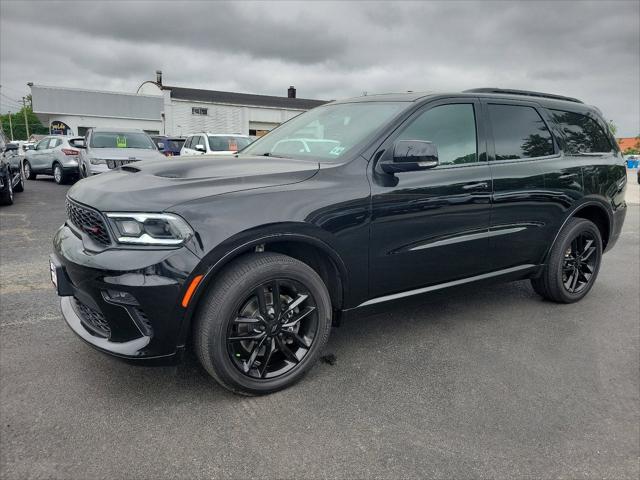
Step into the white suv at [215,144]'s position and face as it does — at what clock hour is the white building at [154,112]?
The white building is roughly at 7 o'clock from the white suv.

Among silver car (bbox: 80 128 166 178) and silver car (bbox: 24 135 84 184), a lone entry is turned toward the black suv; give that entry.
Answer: silver car (bbox: 80 128 166 178)

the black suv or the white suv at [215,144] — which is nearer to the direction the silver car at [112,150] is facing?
the black suv

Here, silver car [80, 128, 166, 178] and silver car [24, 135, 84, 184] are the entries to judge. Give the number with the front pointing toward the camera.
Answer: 1

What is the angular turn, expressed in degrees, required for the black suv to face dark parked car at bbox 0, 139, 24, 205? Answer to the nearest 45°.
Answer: approximately 90° to its right

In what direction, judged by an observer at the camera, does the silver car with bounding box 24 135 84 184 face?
facing away from the viewer and to the left of the viewer

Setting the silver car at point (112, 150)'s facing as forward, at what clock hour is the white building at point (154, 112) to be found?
The white building is roughly at 6 o'clock from the silver car.

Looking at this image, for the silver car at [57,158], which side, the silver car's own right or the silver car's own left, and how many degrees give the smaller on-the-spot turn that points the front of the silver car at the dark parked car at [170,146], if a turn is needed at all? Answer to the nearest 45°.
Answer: approximately 90° to the silver car's own right

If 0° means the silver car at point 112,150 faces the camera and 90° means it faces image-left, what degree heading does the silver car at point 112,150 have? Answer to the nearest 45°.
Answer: approximately 0°

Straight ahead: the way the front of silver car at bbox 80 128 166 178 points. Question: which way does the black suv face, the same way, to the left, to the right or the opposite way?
to the right

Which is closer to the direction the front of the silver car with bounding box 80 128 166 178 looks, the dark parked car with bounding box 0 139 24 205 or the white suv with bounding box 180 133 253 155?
the dark parked car

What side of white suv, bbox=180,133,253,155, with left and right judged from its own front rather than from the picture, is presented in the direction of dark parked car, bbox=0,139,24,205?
right
